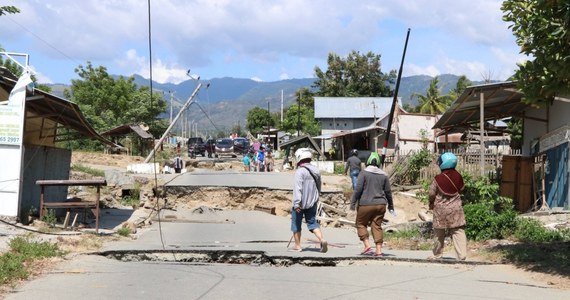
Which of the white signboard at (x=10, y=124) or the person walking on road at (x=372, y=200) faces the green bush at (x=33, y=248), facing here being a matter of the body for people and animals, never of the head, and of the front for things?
the white signboard

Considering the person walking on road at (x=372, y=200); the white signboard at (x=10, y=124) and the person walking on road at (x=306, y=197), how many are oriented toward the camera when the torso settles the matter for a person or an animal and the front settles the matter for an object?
1

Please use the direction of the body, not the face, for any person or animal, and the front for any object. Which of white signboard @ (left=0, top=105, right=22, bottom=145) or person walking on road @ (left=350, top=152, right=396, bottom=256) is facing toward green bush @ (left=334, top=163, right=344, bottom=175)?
the person walking on road

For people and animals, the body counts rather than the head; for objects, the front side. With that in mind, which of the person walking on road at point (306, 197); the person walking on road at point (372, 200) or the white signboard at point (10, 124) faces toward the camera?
the white signboard

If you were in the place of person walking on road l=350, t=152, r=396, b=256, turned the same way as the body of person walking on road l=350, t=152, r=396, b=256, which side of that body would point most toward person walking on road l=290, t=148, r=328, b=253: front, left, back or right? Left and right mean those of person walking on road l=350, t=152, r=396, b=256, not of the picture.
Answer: left

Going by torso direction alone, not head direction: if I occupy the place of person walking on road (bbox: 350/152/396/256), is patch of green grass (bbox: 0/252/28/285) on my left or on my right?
on my left

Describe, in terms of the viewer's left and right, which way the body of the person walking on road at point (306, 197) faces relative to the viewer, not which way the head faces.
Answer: facing away from the viewer and to the left of the viewer

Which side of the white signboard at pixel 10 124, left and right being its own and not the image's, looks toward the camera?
front

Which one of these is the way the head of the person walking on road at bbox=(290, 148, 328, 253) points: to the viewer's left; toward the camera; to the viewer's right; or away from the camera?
away from the camera

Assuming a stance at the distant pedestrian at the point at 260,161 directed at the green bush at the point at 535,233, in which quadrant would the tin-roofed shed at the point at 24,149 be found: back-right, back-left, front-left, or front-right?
front-right

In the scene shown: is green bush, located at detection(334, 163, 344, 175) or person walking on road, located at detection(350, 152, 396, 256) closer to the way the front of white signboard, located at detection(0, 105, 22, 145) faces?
the person walking on road

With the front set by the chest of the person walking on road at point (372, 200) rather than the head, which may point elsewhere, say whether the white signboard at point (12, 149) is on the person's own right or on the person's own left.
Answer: on the person's own left

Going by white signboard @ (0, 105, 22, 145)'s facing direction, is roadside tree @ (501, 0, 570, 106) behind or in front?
in front

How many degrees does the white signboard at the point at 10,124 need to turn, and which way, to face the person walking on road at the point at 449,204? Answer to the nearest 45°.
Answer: approximately 45° to its left

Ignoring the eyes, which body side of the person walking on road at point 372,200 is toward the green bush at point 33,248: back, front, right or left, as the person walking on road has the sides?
left

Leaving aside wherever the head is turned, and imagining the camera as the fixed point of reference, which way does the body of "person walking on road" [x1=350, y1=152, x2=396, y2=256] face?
away from the camera

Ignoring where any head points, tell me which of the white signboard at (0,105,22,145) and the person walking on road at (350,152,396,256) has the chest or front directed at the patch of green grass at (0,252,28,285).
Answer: the white signboard

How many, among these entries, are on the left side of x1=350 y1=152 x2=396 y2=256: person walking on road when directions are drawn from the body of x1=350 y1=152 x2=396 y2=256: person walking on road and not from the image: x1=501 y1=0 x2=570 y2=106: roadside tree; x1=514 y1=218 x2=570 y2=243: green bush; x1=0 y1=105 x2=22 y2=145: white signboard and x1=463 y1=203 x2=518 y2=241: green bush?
1

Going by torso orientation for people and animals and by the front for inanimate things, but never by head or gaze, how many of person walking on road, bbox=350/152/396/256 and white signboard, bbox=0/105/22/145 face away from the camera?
1
